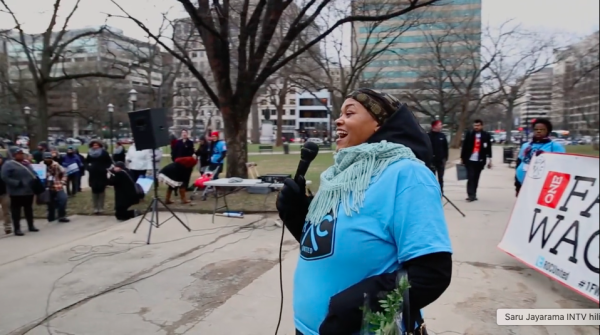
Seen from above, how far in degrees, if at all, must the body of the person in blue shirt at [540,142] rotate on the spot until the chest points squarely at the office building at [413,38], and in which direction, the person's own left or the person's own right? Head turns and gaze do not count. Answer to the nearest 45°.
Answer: approximately 135° to the person's own right

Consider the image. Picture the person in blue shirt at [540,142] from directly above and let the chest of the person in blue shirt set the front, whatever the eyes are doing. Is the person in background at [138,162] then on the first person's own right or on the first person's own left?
on the first person's own right

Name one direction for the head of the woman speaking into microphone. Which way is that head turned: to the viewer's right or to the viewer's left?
to the viewer's left

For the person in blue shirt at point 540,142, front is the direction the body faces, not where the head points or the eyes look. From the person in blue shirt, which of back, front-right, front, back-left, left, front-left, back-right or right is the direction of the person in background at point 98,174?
front-right

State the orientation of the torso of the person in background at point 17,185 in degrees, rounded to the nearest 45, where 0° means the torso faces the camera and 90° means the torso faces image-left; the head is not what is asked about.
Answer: approximately 315°

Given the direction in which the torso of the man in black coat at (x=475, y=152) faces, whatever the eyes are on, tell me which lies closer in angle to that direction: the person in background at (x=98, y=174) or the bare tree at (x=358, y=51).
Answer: the person in background

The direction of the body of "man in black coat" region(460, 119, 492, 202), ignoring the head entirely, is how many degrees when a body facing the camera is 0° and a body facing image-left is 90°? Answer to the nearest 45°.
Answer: approximately 0°

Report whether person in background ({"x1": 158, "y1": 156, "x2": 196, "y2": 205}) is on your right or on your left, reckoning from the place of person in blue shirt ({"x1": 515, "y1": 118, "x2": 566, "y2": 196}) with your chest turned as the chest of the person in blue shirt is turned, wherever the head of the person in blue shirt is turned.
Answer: on your right
